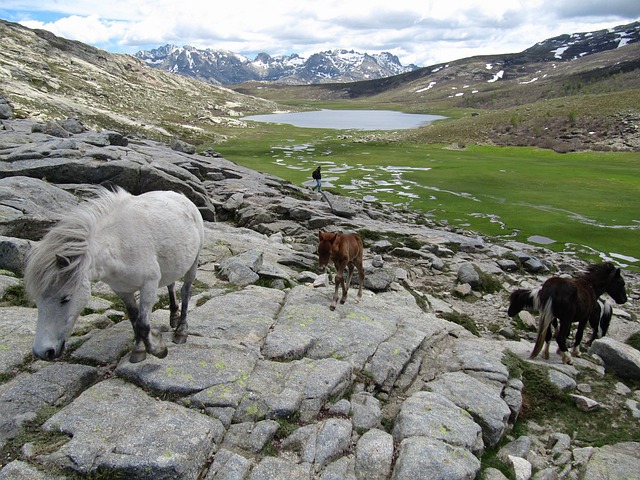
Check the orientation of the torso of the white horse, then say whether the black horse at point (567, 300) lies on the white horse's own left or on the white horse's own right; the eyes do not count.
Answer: on the white horse's own left

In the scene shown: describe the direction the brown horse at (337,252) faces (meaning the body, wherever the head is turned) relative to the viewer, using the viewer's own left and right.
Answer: facing the viewer and to the left of the viewer

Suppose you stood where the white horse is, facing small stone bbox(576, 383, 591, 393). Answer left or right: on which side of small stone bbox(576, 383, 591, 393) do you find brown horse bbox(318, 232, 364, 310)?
left

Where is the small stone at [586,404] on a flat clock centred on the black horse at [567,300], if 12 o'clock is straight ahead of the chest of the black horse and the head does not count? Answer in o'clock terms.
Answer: The small stone is roughly at 4 o'clock from the black horse.

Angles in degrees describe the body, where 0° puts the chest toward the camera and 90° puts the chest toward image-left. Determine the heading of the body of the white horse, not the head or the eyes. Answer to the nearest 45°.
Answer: approximately 45°

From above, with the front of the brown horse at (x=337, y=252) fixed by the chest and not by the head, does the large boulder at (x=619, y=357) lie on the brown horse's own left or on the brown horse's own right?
on the brown horse's own left

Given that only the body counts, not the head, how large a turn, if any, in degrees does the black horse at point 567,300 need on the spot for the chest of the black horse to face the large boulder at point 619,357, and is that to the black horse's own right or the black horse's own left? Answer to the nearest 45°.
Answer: approximately 45° to the black horse's own right

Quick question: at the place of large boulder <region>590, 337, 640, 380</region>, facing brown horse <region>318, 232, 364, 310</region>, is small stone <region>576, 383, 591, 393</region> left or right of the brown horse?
left

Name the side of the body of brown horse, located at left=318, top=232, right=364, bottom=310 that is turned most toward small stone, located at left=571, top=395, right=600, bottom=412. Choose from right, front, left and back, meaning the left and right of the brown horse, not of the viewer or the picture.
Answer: left

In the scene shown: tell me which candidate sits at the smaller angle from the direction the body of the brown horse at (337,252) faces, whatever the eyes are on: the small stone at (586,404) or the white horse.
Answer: the white horse

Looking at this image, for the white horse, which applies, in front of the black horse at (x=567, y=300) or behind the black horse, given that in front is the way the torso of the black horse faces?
behind

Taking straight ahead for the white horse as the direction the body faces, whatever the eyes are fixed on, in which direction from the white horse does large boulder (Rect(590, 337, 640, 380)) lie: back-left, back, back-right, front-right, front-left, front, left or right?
back-left

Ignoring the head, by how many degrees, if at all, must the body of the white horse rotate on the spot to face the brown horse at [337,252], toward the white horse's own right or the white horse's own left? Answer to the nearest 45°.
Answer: approximately 180°

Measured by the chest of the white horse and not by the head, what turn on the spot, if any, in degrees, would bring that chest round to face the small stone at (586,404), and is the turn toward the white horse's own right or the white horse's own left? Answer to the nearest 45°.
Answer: approximately 135° to the white horse's own left

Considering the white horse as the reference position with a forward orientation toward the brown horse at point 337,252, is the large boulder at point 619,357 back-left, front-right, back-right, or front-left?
front-right

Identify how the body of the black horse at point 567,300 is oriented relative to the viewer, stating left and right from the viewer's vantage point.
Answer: facing away from the viewer and to the right of the viewer

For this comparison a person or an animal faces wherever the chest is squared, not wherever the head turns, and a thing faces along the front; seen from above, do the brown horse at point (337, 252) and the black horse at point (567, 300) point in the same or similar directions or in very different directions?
very different directions

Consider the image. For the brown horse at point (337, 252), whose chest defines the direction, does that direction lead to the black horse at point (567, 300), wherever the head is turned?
no

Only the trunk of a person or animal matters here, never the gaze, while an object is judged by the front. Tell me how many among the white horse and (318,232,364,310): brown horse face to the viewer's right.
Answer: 0
